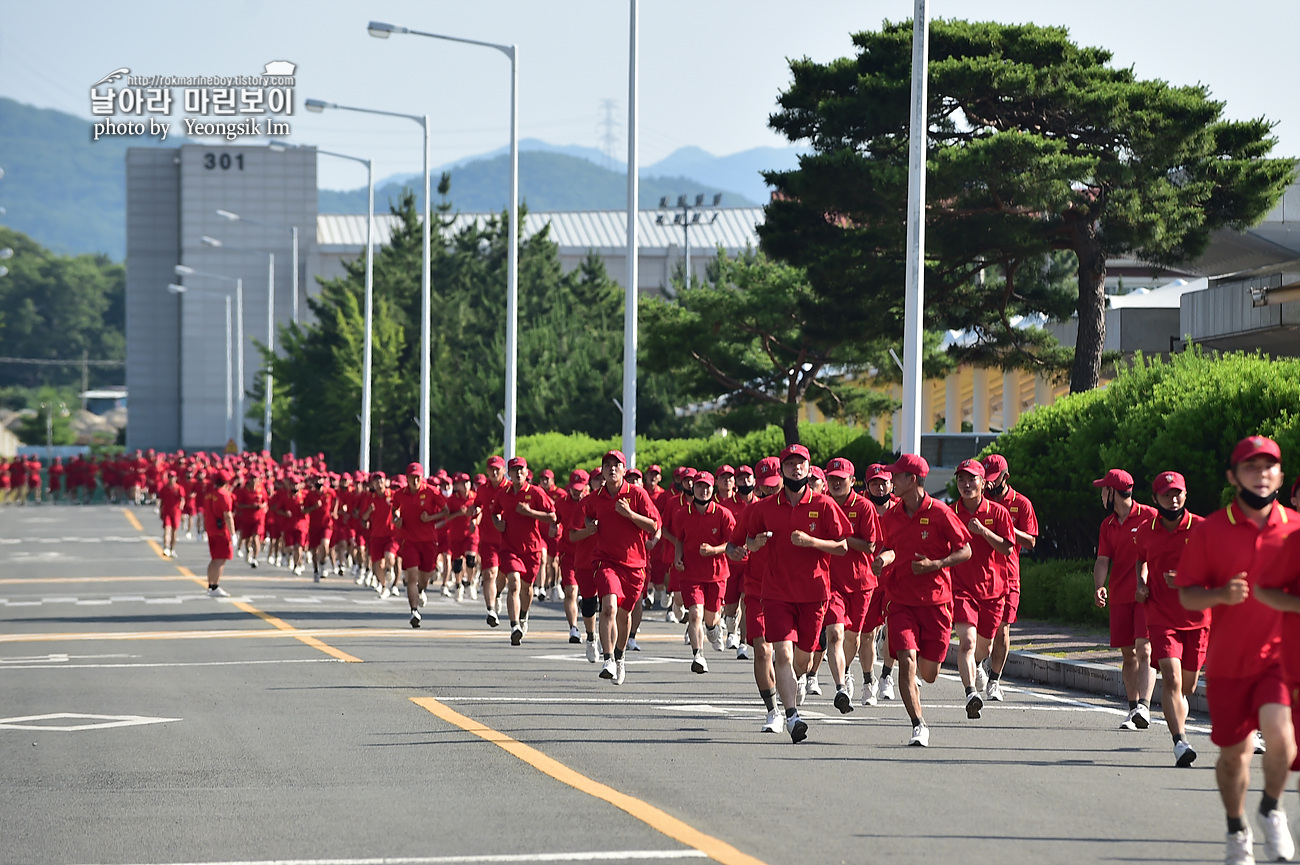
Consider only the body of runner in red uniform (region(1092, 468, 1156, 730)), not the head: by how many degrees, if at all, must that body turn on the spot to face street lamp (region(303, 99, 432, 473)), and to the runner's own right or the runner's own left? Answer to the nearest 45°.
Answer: approximately 90° to the runner's own right

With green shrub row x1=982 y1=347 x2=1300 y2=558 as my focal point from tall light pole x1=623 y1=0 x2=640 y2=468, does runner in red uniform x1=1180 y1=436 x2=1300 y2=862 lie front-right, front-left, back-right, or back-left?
front-right

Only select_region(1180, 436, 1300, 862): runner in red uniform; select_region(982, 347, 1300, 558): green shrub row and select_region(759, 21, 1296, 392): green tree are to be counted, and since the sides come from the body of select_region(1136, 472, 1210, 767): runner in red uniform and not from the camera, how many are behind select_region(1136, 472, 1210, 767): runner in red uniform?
2

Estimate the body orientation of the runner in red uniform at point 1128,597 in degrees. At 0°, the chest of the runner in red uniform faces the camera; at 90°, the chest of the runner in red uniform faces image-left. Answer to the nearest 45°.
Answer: approximately 45°

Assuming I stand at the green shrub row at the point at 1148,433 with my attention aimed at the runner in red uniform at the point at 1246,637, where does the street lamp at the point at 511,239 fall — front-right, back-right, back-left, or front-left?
back-right

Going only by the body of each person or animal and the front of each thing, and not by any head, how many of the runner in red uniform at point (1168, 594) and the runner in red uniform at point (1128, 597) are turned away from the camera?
0

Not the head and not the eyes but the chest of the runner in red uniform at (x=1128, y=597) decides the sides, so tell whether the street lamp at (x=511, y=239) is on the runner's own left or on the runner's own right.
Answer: on the runner's own right

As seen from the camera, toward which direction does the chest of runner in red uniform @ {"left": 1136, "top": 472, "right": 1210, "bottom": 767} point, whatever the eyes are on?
toward the camera

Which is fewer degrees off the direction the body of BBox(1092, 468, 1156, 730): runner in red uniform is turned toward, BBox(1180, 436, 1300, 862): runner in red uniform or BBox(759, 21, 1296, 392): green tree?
the runner in red uniform

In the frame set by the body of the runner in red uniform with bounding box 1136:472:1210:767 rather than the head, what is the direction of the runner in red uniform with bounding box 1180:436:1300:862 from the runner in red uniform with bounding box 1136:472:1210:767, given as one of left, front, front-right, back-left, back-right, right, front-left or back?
front

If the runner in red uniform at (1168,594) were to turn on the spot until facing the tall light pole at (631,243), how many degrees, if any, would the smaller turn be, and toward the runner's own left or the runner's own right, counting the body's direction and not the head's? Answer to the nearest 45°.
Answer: approximately 135° to the runner's own right

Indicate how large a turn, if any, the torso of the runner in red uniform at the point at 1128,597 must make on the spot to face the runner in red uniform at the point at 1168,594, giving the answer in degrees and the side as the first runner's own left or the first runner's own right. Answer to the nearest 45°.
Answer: approximately 45° to the first runner's own left

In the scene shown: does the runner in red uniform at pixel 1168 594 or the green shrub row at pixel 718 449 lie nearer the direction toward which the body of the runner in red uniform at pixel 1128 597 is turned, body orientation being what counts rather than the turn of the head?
the runner in red uniform
